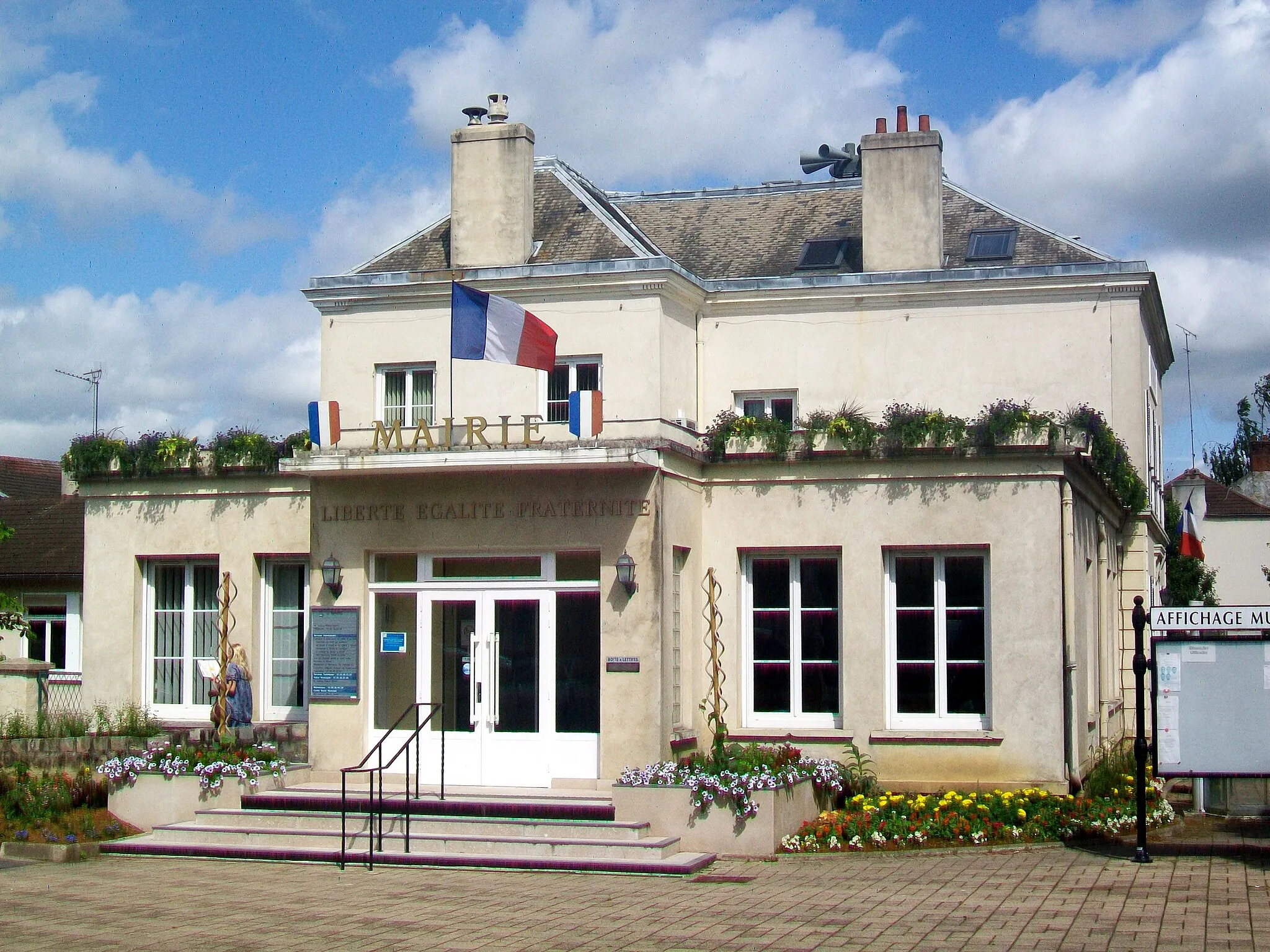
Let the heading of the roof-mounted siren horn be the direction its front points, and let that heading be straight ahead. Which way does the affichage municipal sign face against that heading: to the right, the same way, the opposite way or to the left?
to the left

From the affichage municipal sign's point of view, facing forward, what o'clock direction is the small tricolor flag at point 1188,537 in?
The small tricolor flag is roughly at 6 o'clock from the affichage municipal sign.

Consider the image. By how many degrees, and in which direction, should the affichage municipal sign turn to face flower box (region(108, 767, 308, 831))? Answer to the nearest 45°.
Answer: approximately 90° to its right

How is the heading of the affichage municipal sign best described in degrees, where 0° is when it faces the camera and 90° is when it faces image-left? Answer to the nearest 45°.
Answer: approximately 0°

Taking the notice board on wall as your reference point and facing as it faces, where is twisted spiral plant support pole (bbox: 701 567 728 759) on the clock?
The twisted spiral plant support pole is roughly at 9 o'clock from the notice board on wall.

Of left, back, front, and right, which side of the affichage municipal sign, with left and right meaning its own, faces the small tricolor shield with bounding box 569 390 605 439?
right

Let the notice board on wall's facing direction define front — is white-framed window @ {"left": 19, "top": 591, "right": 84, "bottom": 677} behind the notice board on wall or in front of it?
behind

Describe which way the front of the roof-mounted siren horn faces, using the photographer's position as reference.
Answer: facing to the left of the viewer

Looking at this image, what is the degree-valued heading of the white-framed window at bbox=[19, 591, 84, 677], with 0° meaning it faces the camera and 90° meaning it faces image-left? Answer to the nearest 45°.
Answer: approximately 0°
